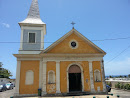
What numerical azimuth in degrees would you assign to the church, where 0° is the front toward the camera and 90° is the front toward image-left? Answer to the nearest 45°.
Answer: approximately 0°
